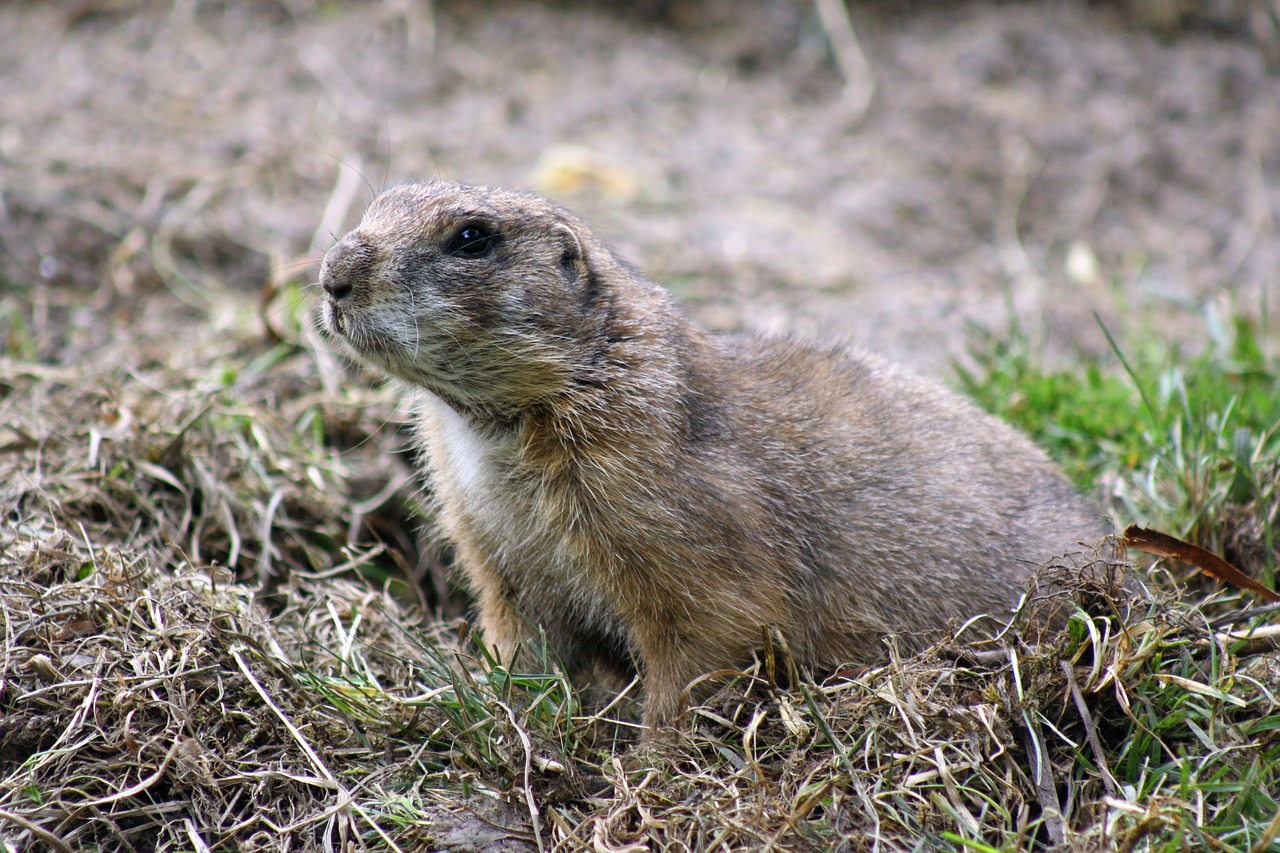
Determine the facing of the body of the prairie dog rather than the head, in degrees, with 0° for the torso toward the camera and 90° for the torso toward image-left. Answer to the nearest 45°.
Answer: approximately 45°
